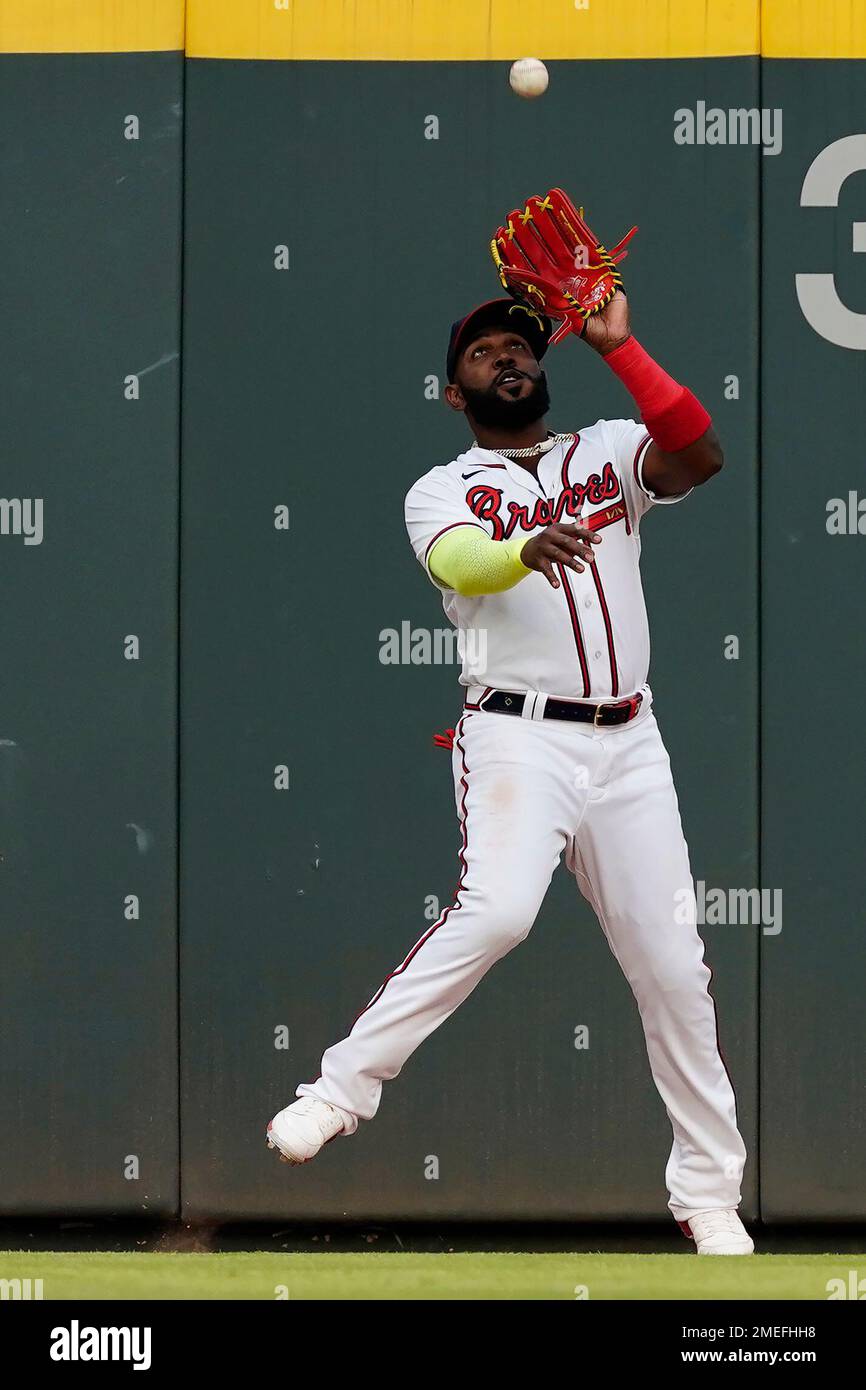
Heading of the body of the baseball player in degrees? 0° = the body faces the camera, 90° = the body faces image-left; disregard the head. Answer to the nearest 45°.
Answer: approximately 315°
